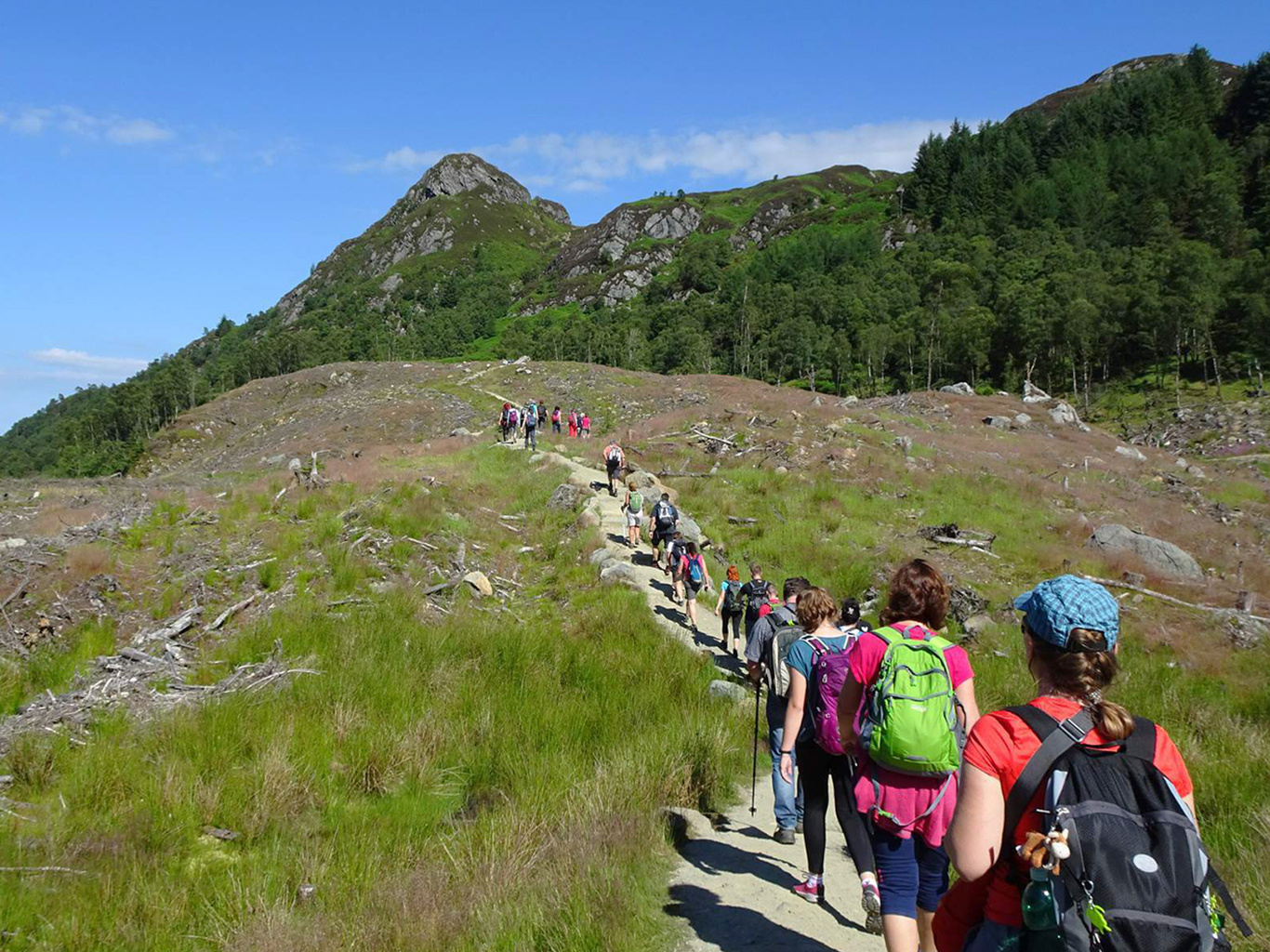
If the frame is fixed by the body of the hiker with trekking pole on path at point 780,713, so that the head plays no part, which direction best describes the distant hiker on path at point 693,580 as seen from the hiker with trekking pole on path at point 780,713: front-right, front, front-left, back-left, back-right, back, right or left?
front-right

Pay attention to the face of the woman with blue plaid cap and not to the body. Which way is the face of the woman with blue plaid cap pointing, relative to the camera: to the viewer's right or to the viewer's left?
to the viewer's left

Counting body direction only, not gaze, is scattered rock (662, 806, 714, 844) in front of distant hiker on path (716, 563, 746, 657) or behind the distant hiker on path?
behind

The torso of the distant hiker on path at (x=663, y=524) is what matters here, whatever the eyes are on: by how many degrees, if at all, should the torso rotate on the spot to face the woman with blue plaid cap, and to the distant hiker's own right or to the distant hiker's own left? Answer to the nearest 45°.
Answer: approximately 180°

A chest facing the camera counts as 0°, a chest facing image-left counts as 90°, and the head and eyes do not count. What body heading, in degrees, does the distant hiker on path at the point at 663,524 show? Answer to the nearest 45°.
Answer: approximately 180°

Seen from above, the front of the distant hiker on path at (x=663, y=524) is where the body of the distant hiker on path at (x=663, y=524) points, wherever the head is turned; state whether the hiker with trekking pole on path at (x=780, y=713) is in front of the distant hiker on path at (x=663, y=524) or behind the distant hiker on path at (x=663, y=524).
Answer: behind

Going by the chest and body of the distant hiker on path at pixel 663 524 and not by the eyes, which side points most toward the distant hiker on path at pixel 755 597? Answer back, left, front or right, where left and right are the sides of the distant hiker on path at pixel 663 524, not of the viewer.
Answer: back

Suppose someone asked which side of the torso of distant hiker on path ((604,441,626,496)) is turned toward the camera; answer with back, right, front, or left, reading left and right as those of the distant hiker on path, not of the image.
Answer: back

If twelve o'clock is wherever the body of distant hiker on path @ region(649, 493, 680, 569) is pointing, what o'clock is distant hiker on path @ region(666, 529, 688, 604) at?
distant hiker on path @ region(666, 529, 688, 604) is roughly at 6 o'clock from distant hiker on path @ region(649, 493, 680, 569).

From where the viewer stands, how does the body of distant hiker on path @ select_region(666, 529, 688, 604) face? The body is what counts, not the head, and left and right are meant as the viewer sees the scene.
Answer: facing away from the viewer and to the left of the viewer

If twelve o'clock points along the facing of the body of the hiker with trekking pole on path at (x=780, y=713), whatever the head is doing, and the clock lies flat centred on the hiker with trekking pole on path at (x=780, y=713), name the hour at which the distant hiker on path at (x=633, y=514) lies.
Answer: the distant hiker on path at (x=633, y=514) is roughly at 1 o'clock from the hiker with trekking pole on path at (x=780, y=713).

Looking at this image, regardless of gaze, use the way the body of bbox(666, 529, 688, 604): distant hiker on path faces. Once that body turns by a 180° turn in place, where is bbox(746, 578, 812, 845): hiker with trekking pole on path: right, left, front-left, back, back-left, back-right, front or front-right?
front-right

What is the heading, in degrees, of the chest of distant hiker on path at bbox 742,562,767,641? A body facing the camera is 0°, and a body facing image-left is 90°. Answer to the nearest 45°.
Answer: approximately 180°
